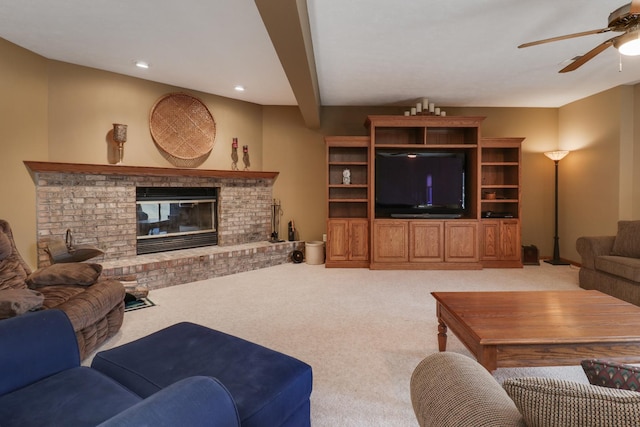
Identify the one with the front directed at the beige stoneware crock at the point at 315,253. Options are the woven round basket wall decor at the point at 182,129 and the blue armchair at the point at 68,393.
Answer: the blue armchair

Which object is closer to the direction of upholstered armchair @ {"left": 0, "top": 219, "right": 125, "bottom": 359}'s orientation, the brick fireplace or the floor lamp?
the floor lamp

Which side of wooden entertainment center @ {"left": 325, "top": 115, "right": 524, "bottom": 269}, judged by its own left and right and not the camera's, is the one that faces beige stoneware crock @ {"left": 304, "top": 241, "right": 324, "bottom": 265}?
right

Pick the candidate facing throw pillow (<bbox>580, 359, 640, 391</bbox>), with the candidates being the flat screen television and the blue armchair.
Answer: the flat screen television

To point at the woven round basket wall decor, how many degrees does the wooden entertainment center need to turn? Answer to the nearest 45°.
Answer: approximately 45° to its right

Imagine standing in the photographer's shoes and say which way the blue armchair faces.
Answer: facing away from the viewer and to the right of the viewer

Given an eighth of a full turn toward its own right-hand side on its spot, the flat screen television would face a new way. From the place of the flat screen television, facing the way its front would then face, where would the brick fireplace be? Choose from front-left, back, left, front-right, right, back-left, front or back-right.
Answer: front

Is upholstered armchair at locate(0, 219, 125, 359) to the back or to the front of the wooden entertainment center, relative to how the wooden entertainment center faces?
to the front
